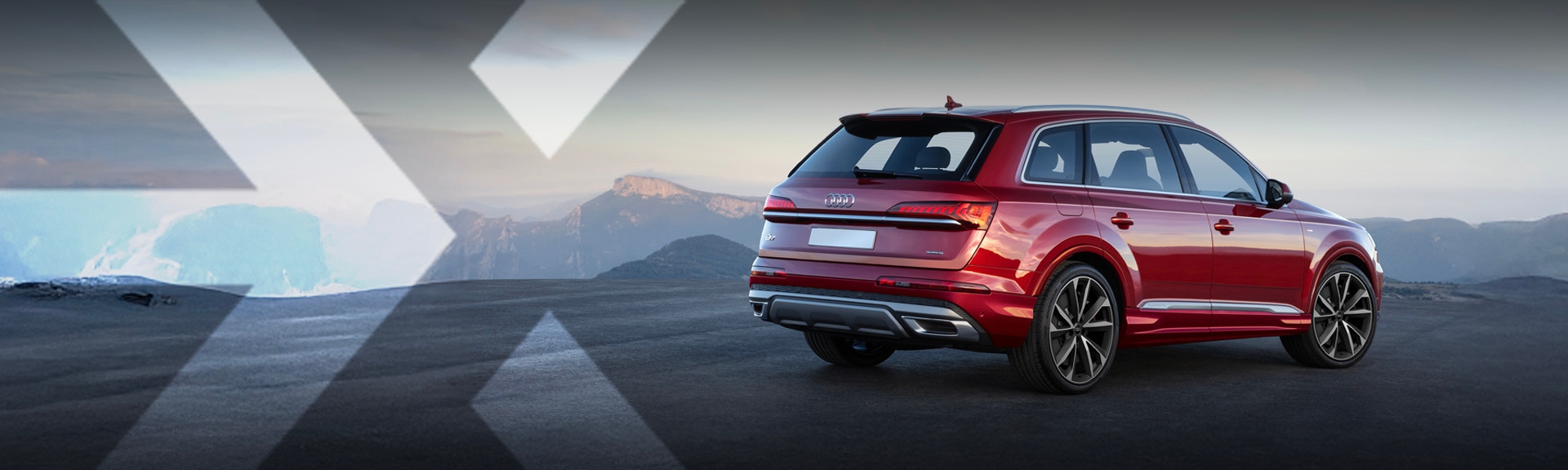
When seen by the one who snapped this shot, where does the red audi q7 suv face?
facing away from the viewer and to the right of the viewer
